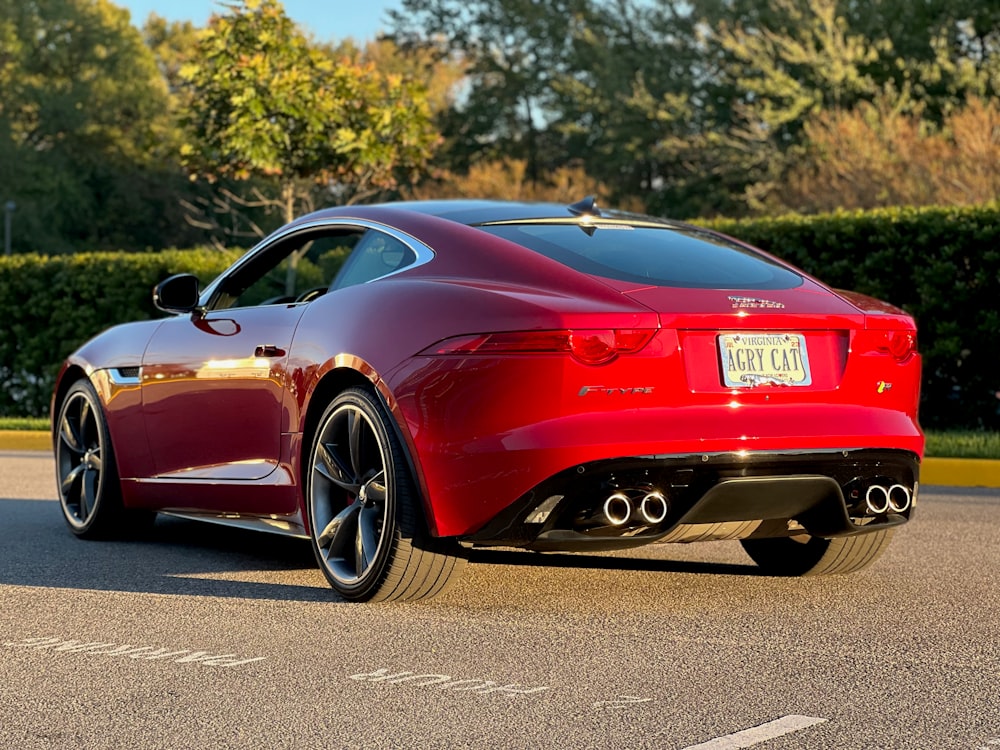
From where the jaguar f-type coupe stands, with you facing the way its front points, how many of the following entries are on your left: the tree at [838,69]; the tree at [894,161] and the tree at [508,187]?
0

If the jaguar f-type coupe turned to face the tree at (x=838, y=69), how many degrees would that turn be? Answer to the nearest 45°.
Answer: approximately 45° to its right

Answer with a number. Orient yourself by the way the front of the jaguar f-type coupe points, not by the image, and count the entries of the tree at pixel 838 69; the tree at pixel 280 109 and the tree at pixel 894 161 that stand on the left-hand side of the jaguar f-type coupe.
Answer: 0

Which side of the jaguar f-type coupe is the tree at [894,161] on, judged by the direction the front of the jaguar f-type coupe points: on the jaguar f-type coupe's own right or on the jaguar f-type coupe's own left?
on the jaguar f-type coupe's own right

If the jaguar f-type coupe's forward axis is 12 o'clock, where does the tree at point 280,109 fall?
The tree is roughly at 1 o'clock from the jaguar f-type coupe.

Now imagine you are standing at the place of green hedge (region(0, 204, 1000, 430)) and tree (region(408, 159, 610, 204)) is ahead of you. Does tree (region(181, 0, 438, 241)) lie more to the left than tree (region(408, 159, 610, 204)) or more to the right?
left

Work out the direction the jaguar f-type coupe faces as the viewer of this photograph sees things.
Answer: facing away from the viewer and to the left of the viewer

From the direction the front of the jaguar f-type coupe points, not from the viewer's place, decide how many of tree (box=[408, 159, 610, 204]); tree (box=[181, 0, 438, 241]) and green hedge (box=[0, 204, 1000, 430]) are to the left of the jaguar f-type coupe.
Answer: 0

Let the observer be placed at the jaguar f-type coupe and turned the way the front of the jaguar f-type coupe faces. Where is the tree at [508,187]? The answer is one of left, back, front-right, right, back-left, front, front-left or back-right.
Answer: front-right

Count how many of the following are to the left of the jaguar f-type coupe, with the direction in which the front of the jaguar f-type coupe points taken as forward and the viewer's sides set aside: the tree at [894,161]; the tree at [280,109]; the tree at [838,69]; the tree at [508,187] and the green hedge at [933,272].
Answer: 0
